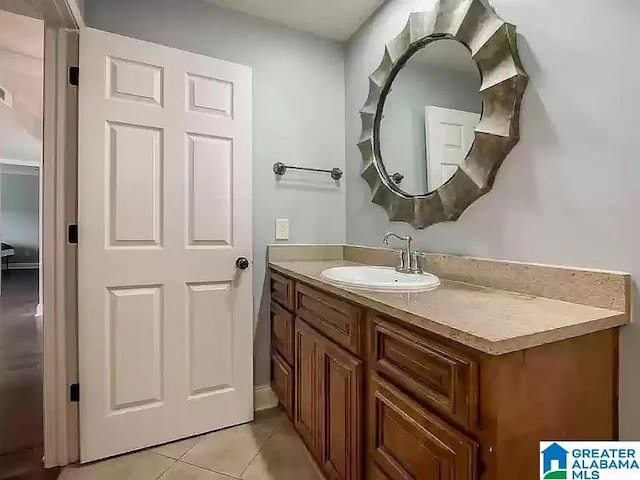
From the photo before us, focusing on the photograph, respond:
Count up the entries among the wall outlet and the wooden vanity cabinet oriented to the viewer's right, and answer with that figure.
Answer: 0

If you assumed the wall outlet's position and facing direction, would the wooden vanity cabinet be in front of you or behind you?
in front

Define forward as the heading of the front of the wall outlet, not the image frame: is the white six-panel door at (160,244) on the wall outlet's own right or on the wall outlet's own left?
on the wall outlet's own right

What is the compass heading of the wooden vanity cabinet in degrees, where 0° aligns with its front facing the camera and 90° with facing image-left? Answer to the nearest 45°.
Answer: approximately 45°

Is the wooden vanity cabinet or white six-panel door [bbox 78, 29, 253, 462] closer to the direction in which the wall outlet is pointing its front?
the wooden vanity cabinet

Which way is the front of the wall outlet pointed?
toward the camera

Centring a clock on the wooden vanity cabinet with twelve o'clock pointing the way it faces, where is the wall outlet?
The wall outlet is roughly at 3 o'clock from the wooden vanity cabinet.

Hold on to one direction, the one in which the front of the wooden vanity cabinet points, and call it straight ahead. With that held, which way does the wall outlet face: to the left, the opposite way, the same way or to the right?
to the left

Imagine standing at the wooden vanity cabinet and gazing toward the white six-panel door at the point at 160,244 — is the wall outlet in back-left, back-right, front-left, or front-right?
front-right
